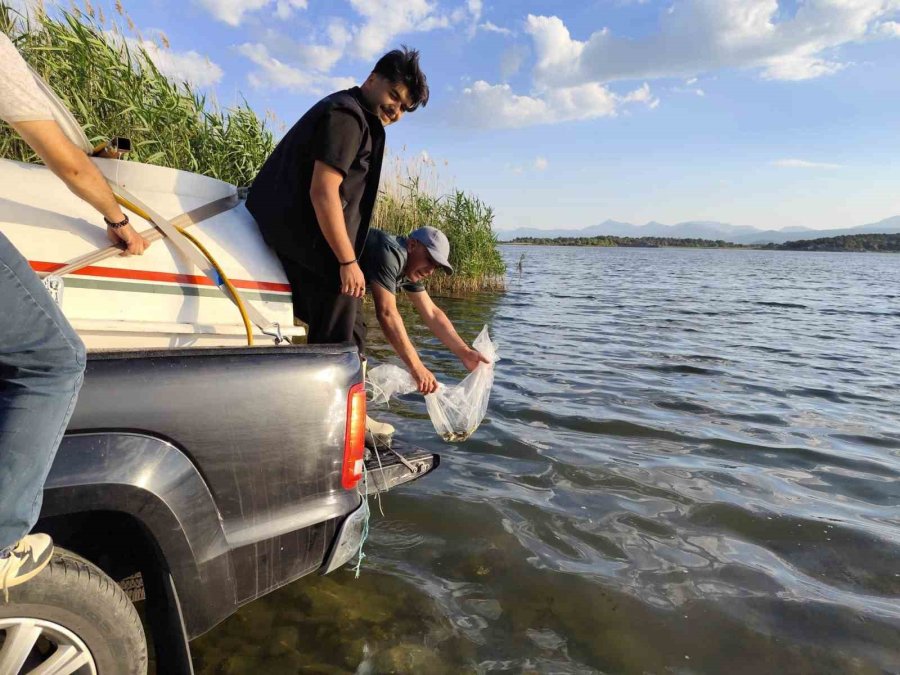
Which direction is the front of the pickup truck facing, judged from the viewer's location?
facing to the left of the viewer

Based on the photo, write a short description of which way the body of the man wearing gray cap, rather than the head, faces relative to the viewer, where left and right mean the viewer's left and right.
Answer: facing the viewer and to the right of the viewer

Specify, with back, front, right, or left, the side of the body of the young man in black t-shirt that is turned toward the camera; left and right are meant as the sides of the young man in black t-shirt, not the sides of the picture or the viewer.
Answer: right

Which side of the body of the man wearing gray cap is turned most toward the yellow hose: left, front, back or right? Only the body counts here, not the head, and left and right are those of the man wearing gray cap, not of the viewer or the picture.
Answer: right

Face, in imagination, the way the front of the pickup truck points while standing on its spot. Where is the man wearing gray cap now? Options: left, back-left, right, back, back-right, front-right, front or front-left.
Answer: back-right

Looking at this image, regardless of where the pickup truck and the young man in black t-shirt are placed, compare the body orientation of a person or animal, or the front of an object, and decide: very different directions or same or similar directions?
very different directions

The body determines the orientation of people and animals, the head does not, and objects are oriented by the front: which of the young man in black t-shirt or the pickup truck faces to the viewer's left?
the pickup truck

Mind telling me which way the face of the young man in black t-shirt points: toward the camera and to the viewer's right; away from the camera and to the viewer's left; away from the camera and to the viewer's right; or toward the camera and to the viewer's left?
toward the camera and to the viewer's right
